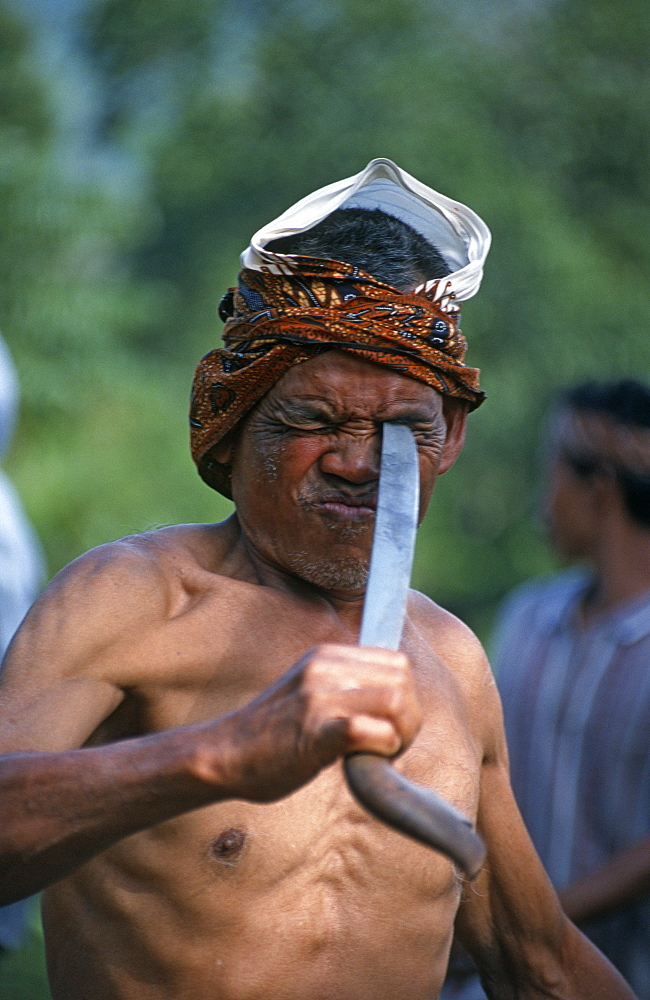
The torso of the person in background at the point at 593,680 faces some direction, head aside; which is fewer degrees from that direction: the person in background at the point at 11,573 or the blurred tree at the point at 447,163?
the person in background

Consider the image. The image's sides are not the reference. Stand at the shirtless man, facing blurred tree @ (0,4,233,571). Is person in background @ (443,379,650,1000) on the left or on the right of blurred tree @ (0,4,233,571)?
right

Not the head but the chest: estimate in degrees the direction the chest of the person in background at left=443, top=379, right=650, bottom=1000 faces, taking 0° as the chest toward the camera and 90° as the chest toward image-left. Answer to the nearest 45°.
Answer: approximately 45°

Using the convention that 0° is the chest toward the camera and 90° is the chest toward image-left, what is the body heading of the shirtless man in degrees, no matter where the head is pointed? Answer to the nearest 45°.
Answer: approximately 315°

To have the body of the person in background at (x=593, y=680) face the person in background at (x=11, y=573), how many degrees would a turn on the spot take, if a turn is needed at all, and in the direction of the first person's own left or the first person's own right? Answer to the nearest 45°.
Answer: approximately 45° to the first person's own right

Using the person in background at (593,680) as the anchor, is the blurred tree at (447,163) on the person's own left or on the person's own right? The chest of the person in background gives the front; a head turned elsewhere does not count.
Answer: on the person's own right

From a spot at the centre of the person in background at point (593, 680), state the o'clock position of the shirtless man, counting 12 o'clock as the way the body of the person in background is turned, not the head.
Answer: The shirtless man is roughly at 11 o'clock from the person in background.
